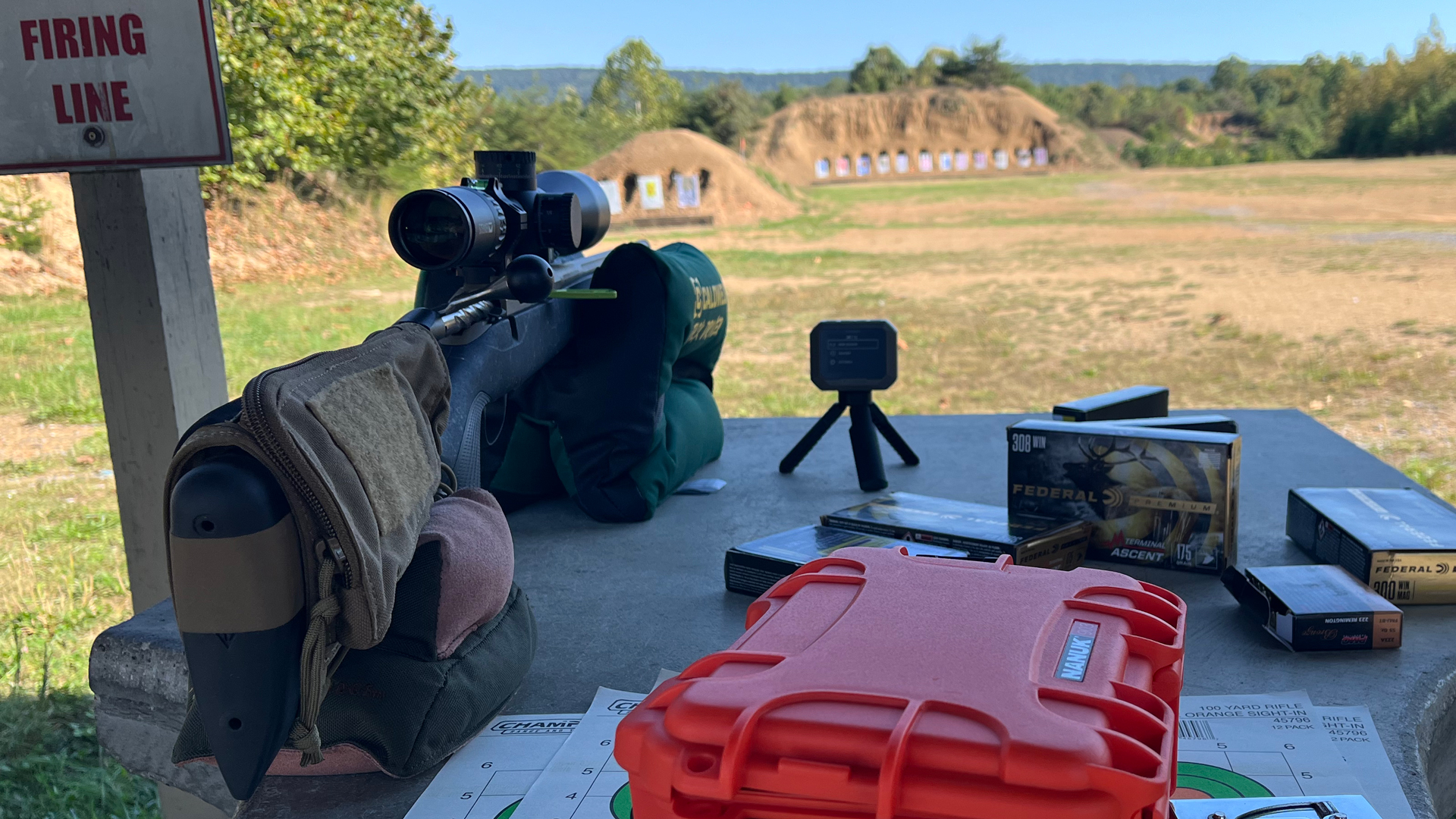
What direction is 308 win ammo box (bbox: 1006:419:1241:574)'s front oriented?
toward the camera

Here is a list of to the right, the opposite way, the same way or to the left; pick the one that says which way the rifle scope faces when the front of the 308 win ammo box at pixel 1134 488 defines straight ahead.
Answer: the opposite way

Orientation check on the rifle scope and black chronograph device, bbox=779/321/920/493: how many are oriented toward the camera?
1

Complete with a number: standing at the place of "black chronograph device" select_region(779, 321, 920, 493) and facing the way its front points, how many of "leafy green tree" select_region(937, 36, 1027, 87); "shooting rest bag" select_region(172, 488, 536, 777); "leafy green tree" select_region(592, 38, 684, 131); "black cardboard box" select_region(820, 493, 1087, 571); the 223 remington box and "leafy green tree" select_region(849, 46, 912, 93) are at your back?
3

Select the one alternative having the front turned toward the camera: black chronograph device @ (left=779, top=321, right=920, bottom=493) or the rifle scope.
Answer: the black chronograph device

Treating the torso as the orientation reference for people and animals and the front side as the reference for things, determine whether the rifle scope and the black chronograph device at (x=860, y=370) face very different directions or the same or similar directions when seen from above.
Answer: very different directions

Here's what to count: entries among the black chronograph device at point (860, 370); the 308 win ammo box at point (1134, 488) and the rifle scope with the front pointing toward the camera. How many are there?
2

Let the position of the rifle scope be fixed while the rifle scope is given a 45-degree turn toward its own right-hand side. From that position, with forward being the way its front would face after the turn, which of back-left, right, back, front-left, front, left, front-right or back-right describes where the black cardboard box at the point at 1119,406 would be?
front

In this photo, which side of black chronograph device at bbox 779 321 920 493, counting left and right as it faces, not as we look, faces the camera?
front

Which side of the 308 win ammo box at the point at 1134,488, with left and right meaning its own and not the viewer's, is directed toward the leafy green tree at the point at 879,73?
back

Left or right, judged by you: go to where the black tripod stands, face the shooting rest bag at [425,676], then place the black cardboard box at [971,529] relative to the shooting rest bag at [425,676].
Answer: left

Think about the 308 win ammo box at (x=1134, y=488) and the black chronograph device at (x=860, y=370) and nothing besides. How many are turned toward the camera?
2

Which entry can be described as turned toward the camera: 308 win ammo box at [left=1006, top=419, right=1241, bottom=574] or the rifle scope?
the 308 win ammo box

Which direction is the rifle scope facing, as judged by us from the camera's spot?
facing away from the viewer and to the right of the viewer

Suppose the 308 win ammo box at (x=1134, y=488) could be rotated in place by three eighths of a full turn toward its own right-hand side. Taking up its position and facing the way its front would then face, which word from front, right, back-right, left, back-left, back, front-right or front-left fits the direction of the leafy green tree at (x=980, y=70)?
front-right

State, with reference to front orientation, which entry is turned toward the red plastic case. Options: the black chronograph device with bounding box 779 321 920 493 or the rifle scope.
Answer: the black chronograph device
